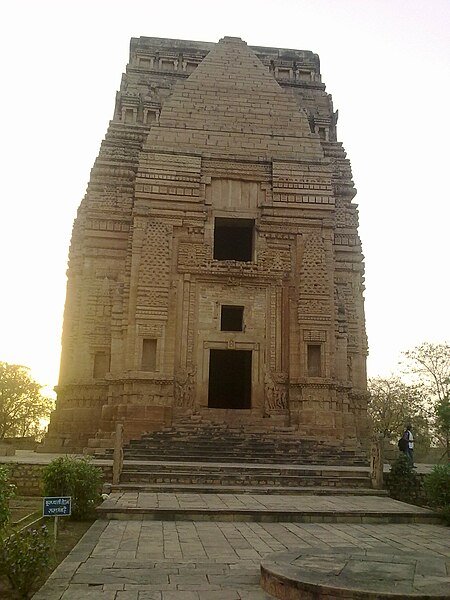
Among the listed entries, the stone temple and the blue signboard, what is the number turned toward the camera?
2

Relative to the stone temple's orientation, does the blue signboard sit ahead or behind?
ahead

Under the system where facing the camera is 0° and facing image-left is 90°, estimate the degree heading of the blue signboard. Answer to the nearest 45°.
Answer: approximately 0°

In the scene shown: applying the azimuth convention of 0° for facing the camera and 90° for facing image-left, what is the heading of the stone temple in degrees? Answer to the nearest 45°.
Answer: approximately 0°

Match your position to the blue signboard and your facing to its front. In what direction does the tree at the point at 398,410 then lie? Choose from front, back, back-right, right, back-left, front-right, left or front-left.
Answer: back-left

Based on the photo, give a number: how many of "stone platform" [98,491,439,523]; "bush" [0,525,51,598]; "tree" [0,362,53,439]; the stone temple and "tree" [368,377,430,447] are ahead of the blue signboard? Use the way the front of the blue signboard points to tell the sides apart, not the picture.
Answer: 1

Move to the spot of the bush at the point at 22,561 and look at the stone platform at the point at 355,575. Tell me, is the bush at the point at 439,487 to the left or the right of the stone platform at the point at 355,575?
left

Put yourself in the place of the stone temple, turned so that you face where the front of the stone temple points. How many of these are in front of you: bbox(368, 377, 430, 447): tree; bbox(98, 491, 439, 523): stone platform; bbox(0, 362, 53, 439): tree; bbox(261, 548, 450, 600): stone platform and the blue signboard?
3

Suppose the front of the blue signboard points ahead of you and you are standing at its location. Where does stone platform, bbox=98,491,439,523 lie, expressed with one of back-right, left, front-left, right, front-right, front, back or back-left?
back-left

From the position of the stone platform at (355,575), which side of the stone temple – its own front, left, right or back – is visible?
front

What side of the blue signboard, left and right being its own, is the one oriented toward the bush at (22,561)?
front

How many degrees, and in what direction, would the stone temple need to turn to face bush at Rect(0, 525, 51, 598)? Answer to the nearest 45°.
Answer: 0° — it already faces it

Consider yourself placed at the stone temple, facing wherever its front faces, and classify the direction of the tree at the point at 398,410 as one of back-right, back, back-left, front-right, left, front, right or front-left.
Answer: back-left

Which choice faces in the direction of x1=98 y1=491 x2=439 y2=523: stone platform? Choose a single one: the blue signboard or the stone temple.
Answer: the stone temple
